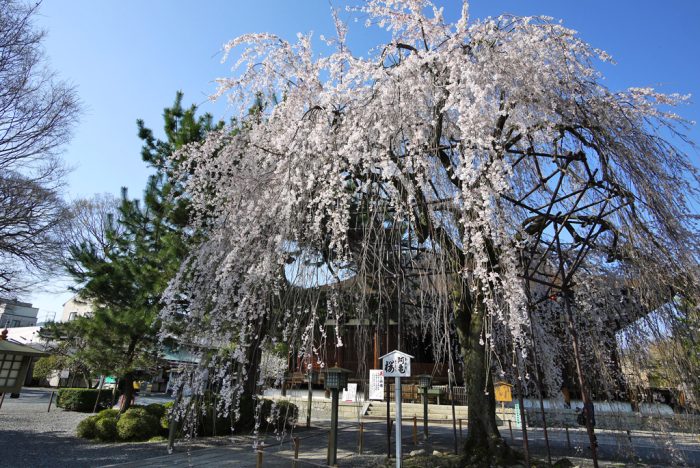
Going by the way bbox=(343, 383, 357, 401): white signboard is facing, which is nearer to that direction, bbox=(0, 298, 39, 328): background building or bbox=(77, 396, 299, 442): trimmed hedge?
the trimmed hedge

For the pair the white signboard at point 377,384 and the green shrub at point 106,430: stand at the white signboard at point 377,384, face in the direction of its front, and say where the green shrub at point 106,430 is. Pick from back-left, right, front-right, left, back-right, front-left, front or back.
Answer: right

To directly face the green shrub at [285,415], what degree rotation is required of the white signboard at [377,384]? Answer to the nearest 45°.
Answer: approximately 90° to its right

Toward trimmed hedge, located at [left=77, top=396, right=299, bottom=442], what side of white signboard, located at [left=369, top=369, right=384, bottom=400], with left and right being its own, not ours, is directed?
right

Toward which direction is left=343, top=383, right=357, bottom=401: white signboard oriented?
toward the camera

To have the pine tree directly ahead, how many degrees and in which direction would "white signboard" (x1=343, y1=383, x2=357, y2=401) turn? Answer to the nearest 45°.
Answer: approximately 45° to its right

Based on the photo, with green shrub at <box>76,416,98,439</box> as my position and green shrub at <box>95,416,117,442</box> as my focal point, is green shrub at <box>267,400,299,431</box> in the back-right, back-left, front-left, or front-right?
front-left

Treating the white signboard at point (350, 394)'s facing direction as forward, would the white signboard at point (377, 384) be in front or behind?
in front

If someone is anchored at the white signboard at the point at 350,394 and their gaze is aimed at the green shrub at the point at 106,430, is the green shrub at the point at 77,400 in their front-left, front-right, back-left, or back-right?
front-right

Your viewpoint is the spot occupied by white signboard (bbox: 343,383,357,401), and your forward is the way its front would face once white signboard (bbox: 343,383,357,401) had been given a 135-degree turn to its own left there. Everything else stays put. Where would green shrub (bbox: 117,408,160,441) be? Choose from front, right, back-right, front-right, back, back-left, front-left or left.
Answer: back

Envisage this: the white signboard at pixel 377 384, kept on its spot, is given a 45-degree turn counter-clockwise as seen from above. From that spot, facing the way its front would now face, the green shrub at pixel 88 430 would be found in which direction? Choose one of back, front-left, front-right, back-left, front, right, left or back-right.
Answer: back-right

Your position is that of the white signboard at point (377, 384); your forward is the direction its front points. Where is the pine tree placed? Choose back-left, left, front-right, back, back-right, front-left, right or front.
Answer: right

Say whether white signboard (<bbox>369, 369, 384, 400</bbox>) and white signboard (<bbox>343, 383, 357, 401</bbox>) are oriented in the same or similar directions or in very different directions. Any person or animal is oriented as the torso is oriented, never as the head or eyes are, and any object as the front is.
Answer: same or similar directions

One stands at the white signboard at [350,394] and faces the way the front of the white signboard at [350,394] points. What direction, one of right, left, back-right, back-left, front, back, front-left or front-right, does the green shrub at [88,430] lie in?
front-right

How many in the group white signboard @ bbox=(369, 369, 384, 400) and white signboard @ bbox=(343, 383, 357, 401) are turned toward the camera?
2
